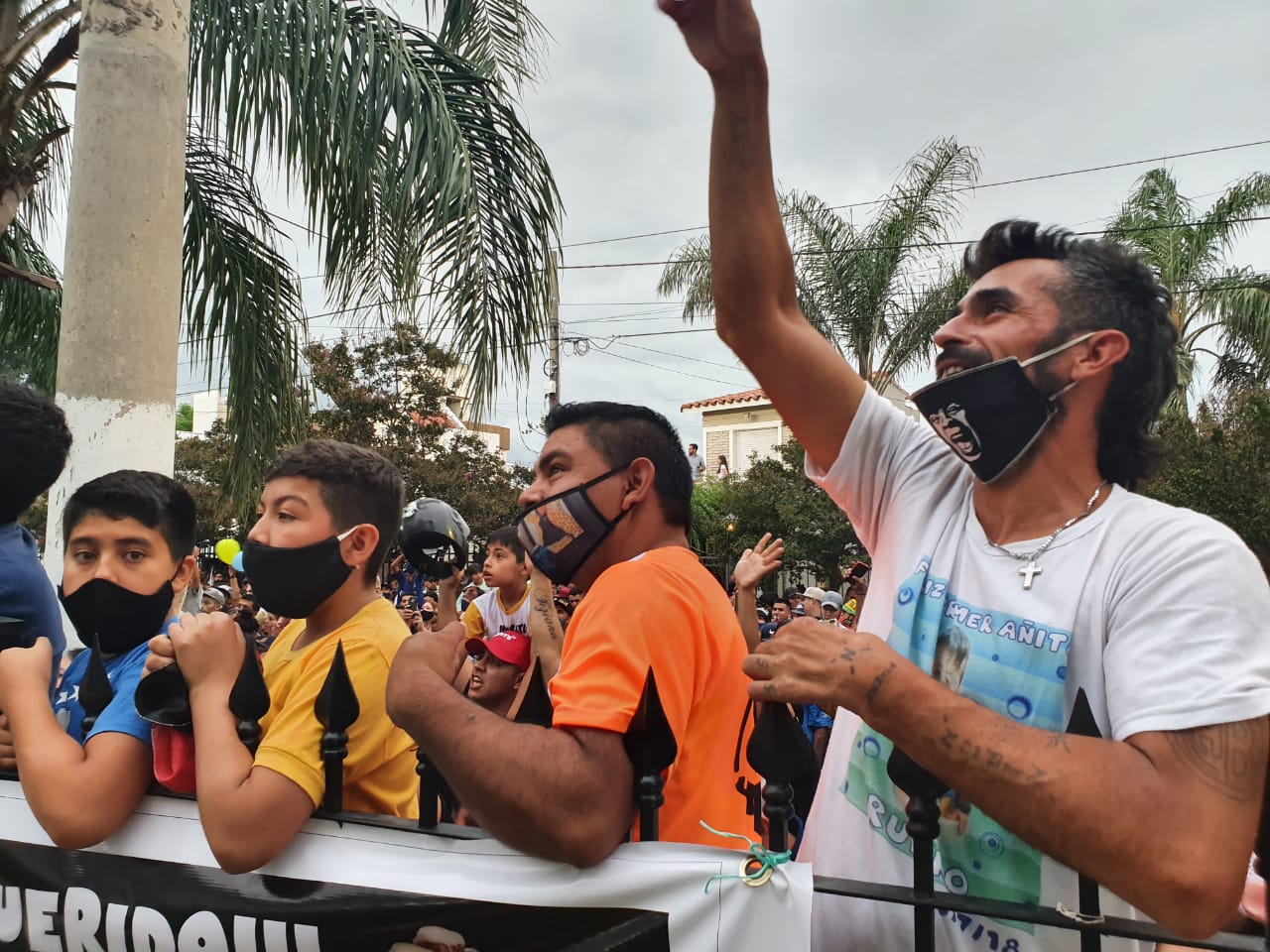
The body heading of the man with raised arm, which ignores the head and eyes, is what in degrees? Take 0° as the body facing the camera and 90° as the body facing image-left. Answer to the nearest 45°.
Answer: approximately 45°

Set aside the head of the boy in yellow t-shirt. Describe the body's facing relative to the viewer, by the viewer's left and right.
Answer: facing to the left of the viewer

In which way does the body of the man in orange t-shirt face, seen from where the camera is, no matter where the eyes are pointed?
to the viewer's left

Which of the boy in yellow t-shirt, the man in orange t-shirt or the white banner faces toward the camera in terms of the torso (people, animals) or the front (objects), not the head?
the white banner

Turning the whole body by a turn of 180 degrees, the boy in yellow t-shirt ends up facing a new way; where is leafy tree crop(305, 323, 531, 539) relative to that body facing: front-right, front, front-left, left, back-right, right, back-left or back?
left

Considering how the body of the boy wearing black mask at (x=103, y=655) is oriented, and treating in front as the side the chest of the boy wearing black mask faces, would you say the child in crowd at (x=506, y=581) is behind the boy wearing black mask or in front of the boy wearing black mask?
behind

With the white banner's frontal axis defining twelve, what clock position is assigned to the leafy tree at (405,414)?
The leafy tree is roughly at 6 o'clock from the white banner.

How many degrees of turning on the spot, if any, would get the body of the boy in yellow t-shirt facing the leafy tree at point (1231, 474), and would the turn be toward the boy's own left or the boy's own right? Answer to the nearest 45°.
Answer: approximately 135° to the boy's own right

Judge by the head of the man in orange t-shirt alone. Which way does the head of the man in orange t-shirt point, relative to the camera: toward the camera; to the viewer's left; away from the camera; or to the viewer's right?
to the viewer's left

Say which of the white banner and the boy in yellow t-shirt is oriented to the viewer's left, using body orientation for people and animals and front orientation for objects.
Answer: the boy in yellow t-shirt

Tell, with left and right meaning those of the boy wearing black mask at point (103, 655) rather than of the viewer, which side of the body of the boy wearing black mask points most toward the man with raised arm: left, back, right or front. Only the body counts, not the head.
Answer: left

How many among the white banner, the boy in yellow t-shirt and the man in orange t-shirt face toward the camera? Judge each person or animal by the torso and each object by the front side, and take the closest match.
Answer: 1

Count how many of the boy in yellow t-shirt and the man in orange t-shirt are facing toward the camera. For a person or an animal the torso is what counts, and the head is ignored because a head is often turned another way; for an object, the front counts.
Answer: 0

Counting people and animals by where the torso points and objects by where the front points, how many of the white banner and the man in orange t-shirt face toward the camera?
1

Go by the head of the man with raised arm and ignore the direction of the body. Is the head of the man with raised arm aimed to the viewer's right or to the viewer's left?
to the viewer's left

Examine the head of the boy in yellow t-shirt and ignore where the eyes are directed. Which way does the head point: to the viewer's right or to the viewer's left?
to the viewer's left

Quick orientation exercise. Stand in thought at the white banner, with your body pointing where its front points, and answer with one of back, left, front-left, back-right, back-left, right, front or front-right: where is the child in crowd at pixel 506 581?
back

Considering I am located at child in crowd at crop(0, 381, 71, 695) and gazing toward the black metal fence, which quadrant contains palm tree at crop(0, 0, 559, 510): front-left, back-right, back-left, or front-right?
back-left

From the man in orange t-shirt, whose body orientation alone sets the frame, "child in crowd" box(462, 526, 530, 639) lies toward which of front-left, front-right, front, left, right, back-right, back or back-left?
right

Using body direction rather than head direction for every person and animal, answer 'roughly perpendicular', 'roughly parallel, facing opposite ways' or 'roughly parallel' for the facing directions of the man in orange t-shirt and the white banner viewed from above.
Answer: roughly perpendicular
